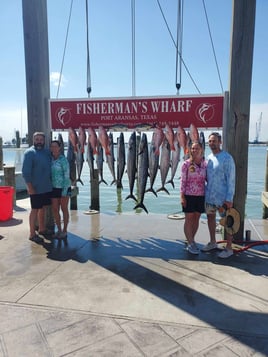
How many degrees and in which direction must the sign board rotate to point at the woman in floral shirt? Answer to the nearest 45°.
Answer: approximately 45° to its left

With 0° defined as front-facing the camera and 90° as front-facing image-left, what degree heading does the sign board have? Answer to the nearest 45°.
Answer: approximately 0°

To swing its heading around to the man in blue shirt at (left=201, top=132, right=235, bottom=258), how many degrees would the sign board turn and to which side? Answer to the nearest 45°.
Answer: approximately 45° to its left

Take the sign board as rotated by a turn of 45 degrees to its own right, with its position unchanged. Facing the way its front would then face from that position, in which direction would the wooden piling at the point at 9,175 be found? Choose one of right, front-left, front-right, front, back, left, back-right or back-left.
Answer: right
